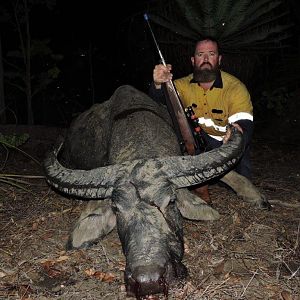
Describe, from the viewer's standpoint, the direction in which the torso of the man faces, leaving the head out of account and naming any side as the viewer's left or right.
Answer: facing the viewer

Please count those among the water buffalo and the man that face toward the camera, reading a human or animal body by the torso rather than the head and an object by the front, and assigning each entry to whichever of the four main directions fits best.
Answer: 2

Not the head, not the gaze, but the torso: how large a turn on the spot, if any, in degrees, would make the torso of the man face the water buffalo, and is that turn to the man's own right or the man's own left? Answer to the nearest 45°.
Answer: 0° — they already face it

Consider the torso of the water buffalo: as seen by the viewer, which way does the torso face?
toward the camera
